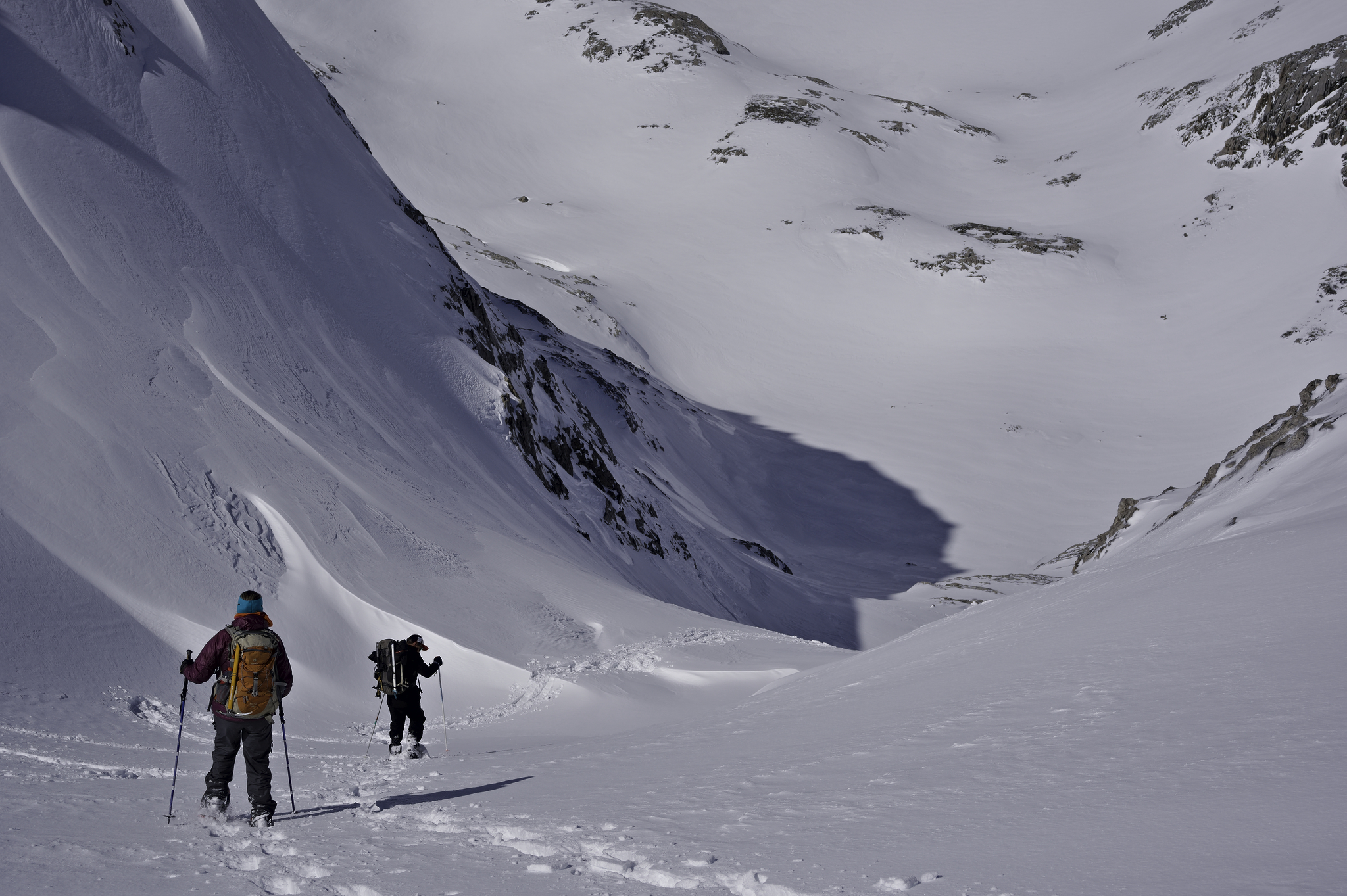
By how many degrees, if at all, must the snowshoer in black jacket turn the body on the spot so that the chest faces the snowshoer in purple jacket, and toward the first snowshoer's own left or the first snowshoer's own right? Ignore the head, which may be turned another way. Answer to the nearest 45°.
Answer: approximately 135° to the first snowshoer's own right

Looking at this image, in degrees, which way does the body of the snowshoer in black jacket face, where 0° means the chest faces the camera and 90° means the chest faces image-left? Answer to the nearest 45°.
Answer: approximately 225°
